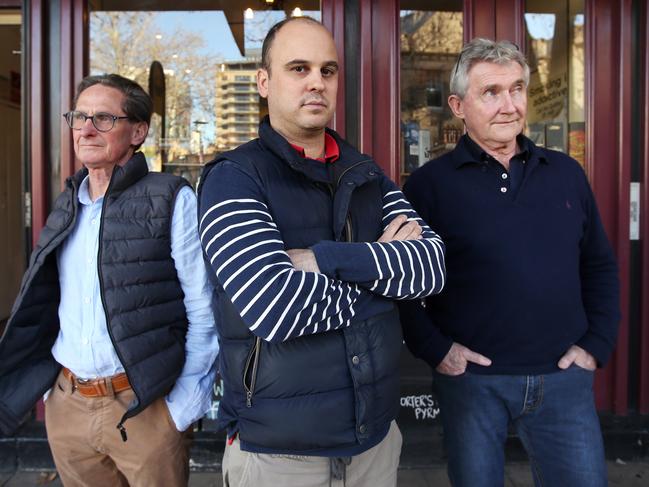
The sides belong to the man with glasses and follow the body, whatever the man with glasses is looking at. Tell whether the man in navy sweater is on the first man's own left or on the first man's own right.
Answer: on the first man's own left

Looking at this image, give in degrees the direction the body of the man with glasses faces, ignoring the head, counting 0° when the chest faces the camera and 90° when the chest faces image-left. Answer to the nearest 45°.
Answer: approximately 45°

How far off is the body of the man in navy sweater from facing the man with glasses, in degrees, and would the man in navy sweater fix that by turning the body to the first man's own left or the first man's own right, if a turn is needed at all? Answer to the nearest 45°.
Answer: approximately 90° to the first man's own right
